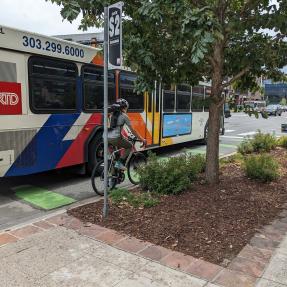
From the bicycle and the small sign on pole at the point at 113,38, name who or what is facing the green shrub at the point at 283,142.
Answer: the bicycle

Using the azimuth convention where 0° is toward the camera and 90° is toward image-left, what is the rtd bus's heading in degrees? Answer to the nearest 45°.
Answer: approximately 225°

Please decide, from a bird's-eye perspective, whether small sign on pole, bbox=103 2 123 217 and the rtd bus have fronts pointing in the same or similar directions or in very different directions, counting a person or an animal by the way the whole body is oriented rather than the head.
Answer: very different directions

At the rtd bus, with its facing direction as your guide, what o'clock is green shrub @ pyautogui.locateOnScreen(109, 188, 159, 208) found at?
The green shrub is roughly at 3 o'clock from the rtd bus.

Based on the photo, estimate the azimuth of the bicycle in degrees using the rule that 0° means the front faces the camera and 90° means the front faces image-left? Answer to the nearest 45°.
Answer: approximately 225°

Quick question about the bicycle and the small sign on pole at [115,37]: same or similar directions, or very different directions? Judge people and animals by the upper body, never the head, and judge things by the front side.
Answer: very different directions

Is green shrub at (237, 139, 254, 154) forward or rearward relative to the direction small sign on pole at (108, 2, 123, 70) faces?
rearward

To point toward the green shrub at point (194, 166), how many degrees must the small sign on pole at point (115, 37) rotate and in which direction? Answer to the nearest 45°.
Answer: approximately 180°
